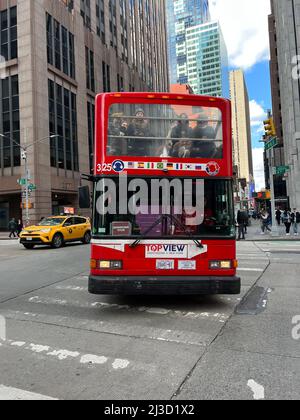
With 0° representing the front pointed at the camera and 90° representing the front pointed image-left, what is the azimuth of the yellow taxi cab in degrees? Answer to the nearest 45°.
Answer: approximately 45°

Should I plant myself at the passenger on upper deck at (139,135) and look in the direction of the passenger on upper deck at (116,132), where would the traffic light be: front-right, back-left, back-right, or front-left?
back-right
